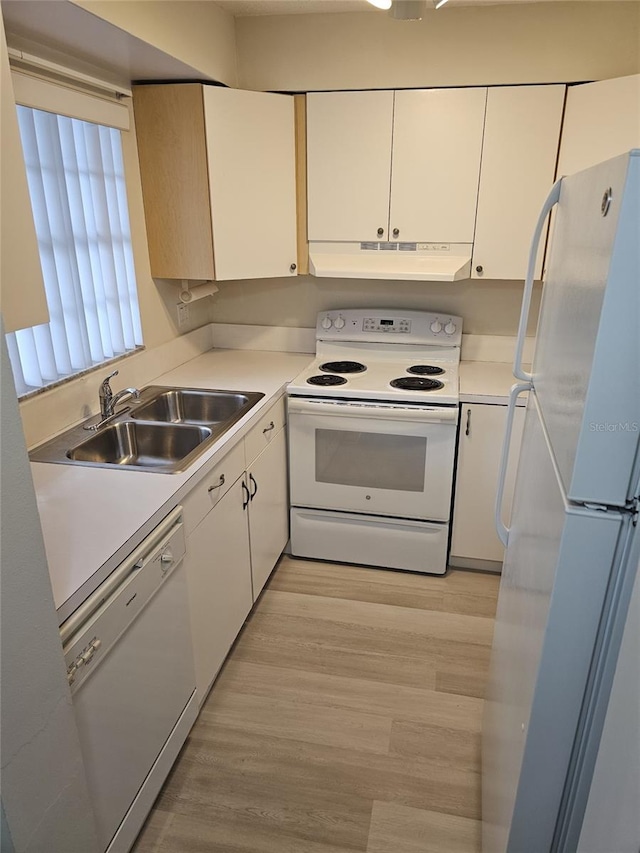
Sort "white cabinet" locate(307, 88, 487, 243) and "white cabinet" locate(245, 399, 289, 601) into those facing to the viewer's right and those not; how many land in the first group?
1

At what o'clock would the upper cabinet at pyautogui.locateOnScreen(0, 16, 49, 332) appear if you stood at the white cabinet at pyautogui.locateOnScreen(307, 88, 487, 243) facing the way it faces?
The upper cabinet is roughly at 1 o'clock from the white cabinet.

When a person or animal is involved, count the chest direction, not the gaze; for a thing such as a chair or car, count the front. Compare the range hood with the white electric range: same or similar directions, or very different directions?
same or similar directions

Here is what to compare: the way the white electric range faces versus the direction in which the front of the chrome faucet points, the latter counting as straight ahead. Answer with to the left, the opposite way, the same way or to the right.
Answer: to the right

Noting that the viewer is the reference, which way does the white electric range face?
facing the viewer

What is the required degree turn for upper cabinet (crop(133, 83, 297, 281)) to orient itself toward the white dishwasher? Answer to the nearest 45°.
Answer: approximately 45° to its right

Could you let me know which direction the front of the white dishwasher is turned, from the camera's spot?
facing the viewer and to the right of the viewer

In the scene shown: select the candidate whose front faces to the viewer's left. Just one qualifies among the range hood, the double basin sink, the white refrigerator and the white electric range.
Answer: the white refrigerator

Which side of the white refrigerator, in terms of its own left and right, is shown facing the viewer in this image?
left

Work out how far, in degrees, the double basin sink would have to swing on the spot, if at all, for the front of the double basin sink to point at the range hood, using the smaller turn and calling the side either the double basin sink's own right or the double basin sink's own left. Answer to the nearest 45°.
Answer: approximately 45° to the double basin sink's own left

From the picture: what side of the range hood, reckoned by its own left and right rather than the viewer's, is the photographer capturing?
front

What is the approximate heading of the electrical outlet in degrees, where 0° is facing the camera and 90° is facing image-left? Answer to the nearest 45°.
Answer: approximately 315°
